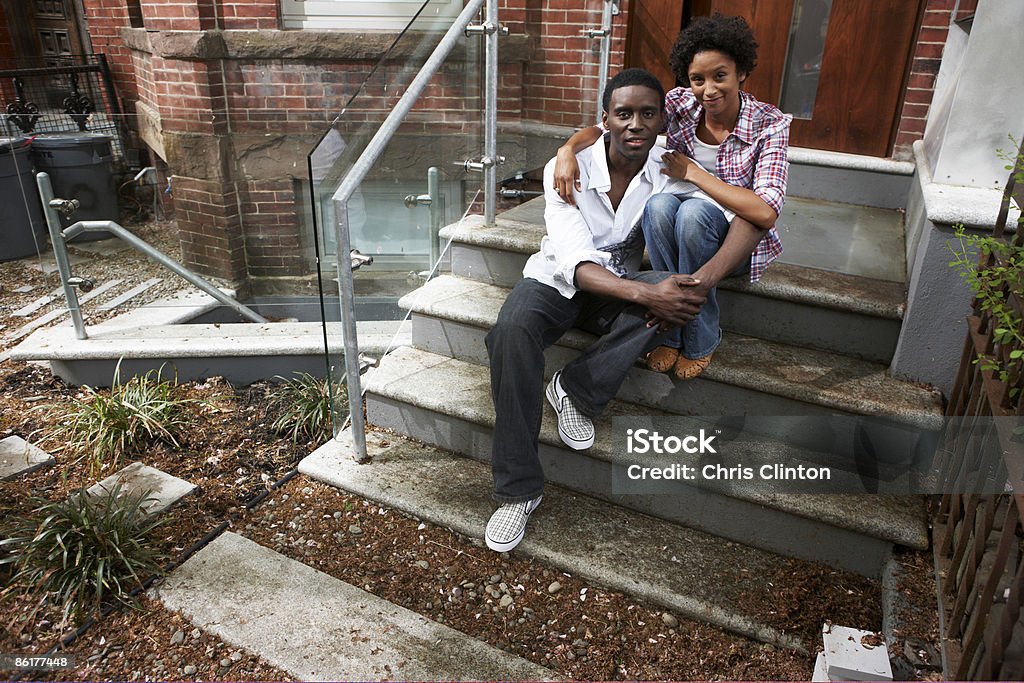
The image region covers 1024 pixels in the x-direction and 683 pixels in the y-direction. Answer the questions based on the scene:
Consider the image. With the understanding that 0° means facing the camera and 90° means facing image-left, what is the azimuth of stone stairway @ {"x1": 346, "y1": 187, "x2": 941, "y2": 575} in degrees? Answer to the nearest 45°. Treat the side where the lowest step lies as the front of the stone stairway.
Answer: approximately 45°

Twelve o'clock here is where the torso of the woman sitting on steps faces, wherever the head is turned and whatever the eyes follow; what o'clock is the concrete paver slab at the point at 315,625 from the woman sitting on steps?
The concrete paver slab is roughly at 12 o'clock from the woman sitting on steps.

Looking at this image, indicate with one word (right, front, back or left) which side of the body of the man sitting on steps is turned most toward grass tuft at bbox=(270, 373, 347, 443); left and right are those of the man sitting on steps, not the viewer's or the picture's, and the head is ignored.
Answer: right

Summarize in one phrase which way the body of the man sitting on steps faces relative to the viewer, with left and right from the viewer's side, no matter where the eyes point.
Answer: facing the viewer

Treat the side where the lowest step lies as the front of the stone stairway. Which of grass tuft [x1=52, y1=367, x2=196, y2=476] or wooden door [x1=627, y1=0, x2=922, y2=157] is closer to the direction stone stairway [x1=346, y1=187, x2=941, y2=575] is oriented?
the grass tuft

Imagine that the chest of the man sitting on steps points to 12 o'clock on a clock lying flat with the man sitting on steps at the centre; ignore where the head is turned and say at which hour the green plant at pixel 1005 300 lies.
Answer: The green plant is roughly at 10 o'clock from the man sitting on steps.

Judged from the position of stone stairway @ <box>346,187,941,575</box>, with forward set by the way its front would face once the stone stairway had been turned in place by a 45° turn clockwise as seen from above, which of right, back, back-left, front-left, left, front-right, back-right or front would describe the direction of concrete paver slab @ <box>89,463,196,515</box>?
front

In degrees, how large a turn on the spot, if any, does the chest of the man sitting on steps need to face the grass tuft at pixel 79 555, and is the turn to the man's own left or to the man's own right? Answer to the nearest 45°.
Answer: approximately 90° to the man's own right

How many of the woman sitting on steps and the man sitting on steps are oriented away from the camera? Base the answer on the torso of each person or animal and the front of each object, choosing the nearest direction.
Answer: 0
